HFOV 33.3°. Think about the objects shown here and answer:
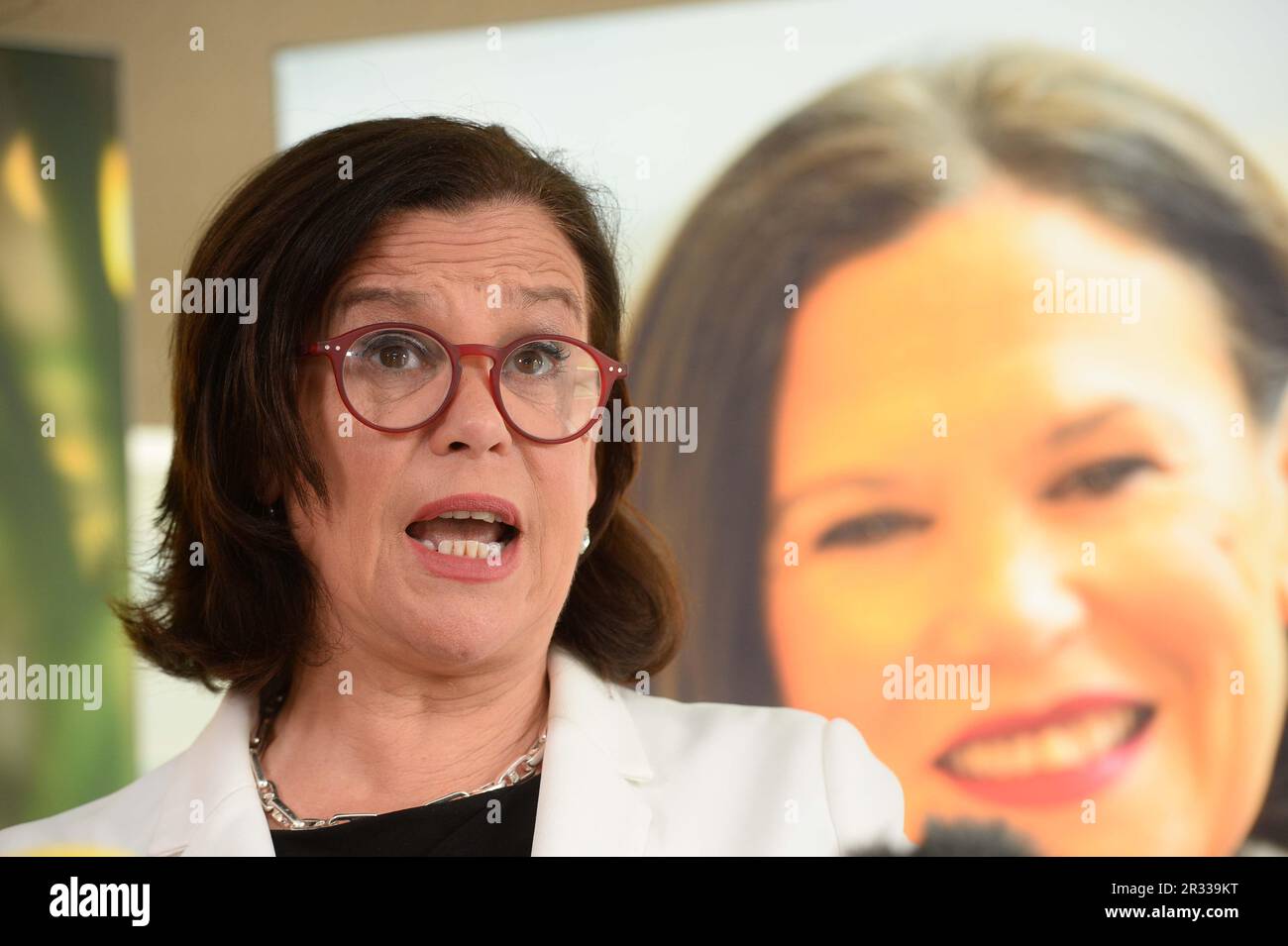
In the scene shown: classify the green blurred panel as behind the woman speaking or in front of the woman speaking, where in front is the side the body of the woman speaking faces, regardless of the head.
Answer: behind

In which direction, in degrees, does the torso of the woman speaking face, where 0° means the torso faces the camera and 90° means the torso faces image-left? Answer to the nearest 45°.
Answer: approximately 0°
